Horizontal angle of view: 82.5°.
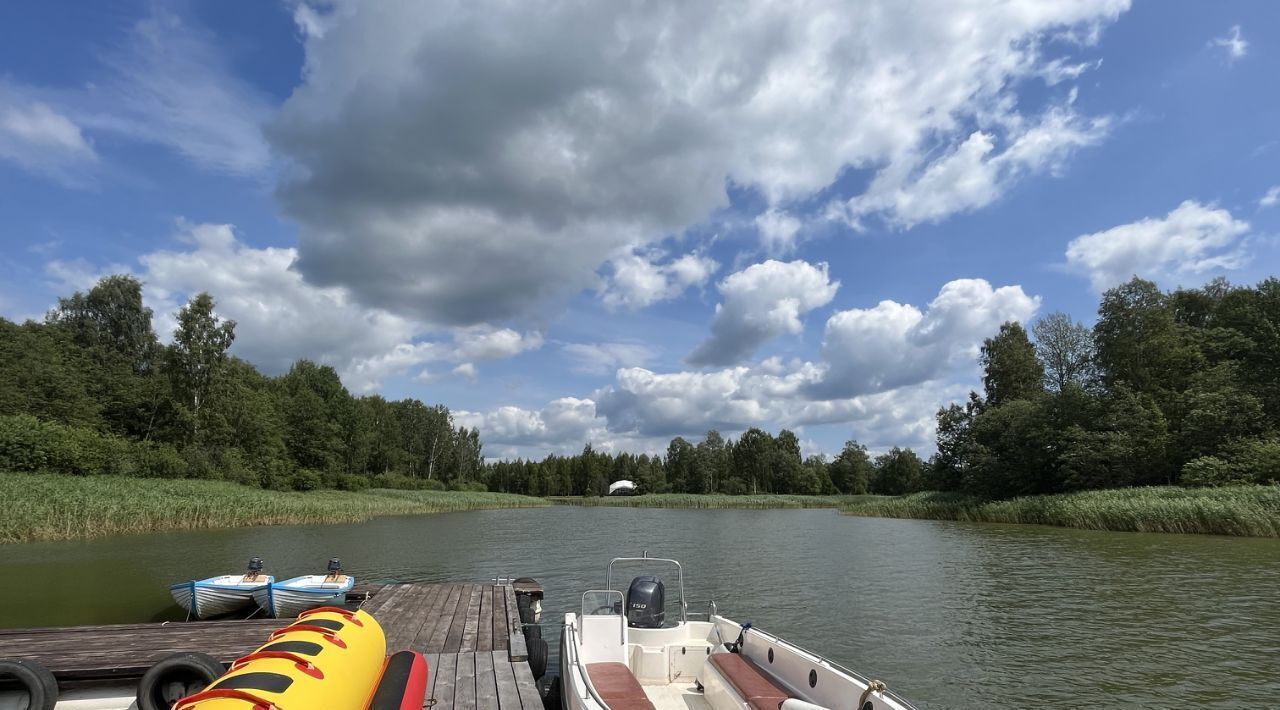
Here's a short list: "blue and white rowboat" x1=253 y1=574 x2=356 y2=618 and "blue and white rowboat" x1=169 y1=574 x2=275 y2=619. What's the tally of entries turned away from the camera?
0

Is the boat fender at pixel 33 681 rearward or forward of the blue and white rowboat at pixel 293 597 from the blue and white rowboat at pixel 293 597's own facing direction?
forward

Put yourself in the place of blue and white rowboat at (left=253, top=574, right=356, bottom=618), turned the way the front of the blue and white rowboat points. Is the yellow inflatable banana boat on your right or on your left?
on your left

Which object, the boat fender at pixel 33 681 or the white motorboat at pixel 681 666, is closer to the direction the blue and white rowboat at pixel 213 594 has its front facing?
the boat fender

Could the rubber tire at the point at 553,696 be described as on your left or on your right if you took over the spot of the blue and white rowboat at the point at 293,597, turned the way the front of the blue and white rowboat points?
on your left

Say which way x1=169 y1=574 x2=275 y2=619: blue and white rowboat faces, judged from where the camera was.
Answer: facing the viewer and to the left of the viewer

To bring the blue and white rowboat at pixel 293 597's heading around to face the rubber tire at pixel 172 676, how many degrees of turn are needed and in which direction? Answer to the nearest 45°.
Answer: approximately 45° to its left

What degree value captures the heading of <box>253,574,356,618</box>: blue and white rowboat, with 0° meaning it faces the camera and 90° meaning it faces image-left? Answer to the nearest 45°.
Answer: approximately 45°

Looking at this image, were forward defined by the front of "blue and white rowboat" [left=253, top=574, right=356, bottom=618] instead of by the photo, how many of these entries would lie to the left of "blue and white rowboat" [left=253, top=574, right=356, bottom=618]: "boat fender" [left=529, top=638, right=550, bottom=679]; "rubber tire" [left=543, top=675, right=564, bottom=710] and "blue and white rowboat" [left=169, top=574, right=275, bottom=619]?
2
